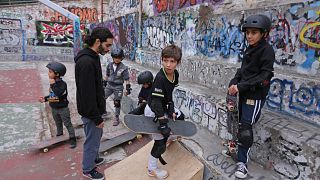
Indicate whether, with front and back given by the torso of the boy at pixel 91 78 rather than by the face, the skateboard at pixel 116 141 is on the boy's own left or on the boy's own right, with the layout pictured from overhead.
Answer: on the boy's own left

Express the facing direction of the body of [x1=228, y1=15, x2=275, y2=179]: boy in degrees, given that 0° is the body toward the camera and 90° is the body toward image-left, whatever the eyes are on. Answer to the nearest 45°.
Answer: approximately 45°

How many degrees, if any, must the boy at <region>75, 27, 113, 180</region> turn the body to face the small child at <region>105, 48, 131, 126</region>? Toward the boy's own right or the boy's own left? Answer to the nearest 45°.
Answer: approximately 90° to the boy's own left

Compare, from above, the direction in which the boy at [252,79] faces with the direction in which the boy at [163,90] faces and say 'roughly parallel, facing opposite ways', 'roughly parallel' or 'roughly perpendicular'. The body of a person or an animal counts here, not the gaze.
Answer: roughly perpendicular

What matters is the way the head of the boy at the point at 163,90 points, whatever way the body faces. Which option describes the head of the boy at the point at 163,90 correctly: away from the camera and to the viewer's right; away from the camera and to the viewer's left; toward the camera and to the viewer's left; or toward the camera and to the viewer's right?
toward the camera and to the viewer's left

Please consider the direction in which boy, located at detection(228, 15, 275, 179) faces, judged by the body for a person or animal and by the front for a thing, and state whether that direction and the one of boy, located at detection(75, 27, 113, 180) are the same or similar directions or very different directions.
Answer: very different directions

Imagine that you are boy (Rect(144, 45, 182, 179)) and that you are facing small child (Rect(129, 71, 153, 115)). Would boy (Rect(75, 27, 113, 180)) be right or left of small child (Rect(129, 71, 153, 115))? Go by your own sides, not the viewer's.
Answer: left

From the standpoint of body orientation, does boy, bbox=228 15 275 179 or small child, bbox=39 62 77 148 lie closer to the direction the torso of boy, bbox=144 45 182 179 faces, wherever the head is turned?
the boy

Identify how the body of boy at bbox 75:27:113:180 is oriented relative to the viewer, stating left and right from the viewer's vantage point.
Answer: facing to the right of the viewer
